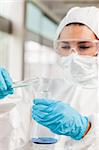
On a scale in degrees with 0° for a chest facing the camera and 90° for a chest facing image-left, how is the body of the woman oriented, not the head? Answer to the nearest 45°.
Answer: approximately 45°
